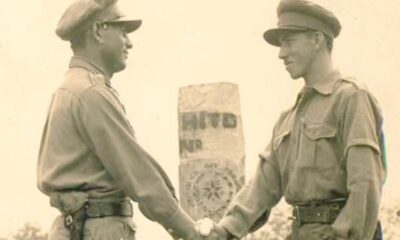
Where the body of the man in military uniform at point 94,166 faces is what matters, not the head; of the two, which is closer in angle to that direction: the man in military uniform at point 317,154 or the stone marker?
the man in military uniform

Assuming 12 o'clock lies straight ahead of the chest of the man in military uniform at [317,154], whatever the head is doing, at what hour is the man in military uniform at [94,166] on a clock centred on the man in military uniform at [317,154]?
the man in military uniform at [94,166] is roughly at 1 o'clock from the man in military uniform at [317,154].

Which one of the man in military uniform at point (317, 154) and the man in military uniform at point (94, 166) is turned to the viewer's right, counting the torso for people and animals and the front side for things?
the man in military uniform at point (94, 166)

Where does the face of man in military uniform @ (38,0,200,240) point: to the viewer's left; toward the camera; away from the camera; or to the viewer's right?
to the viewer's right

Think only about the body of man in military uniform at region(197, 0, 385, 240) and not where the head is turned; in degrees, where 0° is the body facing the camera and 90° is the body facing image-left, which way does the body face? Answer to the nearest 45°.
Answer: approximately 45°

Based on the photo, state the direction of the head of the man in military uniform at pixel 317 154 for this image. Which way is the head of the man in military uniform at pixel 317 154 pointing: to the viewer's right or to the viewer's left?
to the viewer's left

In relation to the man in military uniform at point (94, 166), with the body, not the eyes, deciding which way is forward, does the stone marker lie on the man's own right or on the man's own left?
on the man's own left

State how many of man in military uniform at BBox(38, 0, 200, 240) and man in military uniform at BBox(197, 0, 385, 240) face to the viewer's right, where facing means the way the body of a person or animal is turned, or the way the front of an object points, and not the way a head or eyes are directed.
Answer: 1

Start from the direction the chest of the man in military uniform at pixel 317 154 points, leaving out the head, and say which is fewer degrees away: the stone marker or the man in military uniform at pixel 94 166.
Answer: the man in military uniform

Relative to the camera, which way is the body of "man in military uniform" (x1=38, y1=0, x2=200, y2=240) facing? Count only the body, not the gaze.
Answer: to the viewer's right
